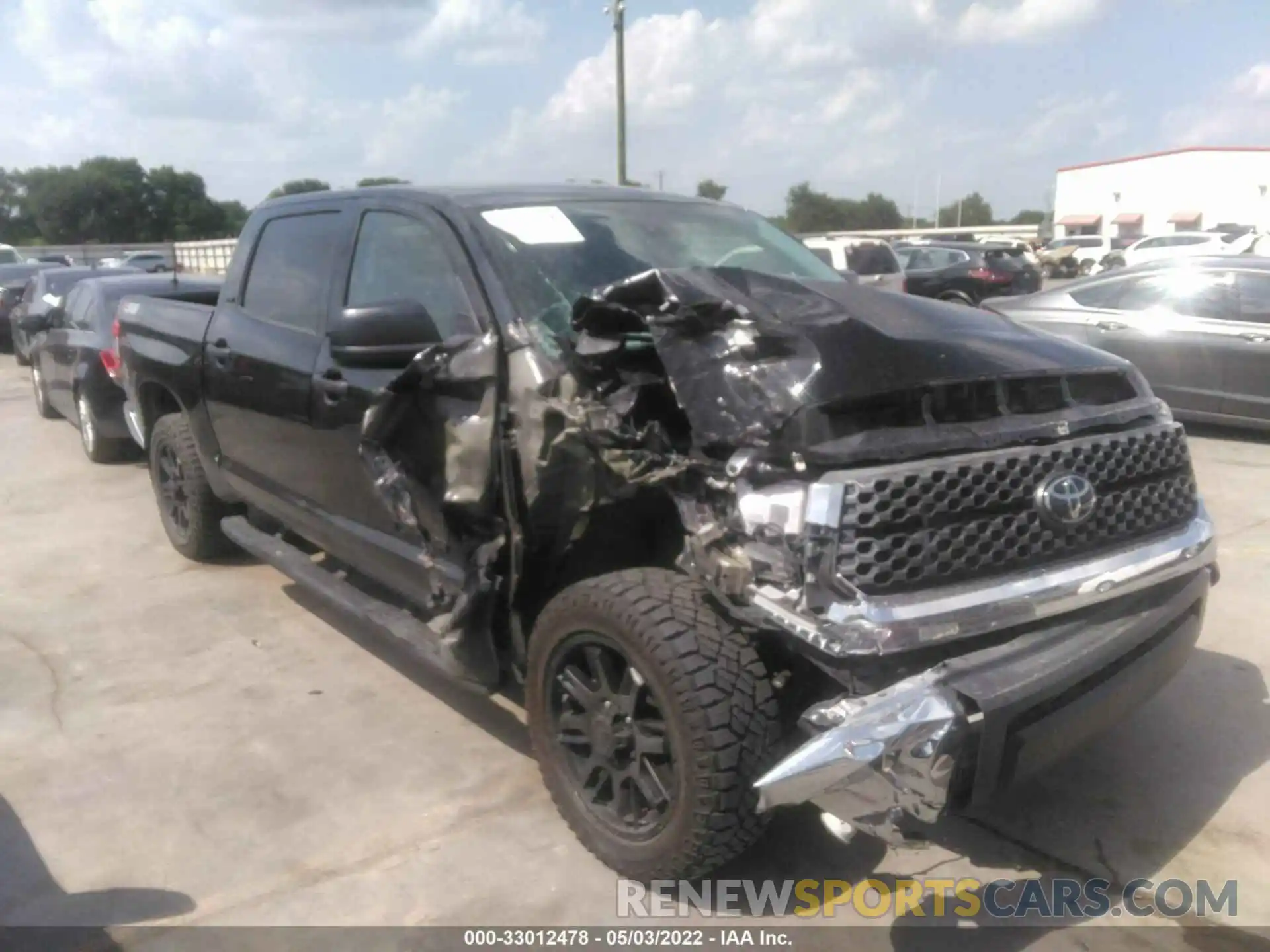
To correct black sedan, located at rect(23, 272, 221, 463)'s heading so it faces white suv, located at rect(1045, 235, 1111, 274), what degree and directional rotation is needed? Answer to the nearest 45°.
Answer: approximately 90° to its right

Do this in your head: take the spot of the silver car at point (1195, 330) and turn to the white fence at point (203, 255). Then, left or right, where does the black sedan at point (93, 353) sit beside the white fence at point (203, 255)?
left

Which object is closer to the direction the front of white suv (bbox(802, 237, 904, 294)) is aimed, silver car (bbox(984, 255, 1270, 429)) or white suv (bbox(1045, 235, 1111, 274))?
the white suv

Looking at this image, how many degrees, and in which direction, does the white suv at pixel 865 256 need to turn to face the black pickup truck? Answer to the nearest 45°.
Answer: approximately 135° to its left

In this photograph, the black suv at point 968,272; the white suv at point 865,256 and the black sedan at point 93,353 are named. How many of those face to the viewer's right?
0

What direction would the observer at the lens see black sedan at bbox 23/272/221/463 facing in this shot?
facing away from the viewer and to the left of the viewer
